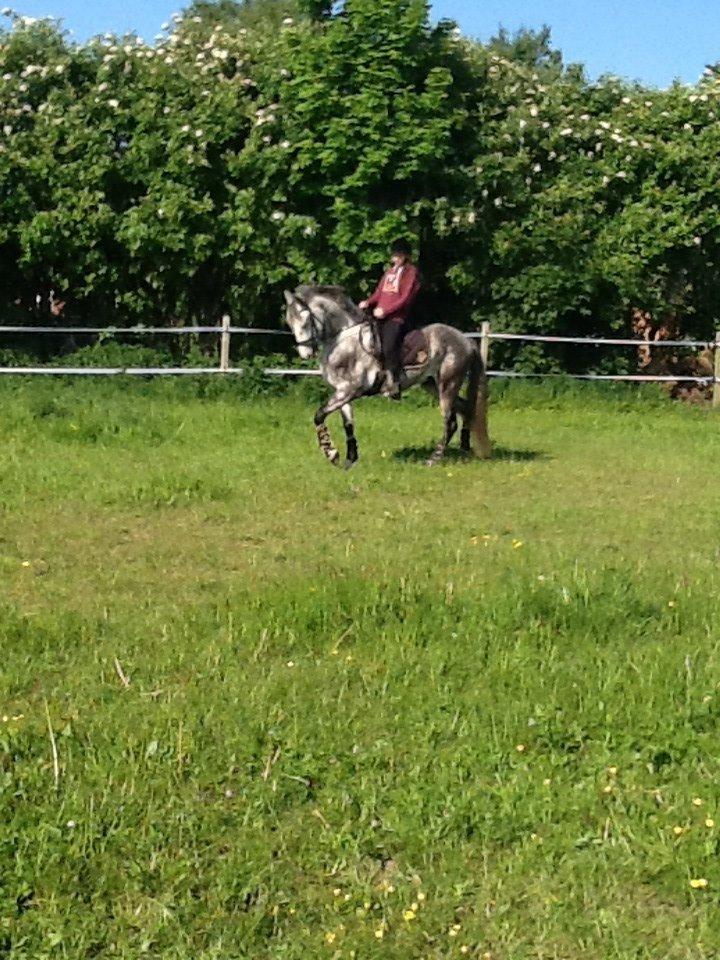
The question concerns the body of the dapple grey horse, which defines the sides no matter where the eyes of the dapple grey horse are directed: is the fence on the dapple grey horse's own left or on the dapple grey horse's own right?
on the dapple grey horse's own right

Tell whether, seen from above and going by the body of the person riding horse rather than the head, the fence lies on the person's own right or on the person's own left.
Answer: on the person's own right

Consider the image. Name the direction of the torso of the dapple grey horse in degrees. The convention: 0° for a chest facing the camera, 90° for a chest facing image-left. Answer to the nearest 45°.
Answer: approximately 90°
